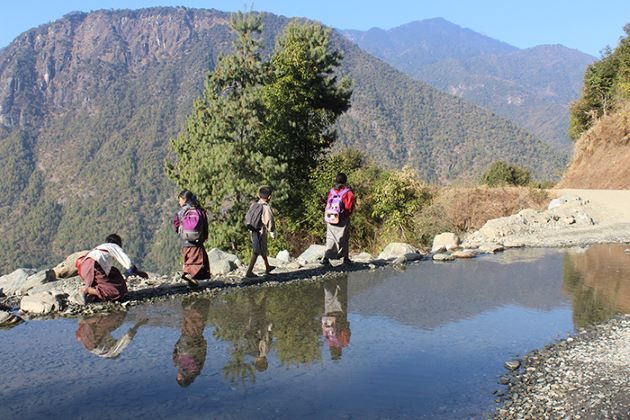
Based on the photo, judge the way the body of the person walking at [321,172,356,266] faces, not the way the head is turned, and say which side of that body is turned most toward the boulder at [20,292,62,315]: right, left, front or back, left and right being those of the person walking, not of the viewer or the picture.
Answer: back

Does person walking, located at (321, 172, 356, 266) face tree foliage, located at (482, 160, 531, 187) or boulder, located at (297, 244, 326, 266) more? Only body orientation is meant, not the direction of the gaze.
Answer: the tree foliage

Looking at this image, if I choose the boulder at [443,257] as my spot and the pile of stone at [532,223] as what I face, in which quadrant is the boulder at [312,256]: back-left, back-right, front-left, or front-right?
back-left

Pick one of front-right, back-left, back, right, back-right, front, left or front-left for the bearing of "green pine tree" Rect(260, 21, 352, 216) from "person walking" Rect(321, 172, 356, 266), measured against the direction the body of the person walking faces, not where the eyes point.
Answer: front-left

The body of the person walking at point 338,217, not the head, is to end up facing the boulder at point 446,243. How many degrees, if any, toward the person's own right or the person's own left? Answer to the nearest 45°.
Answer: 0° — they already face it

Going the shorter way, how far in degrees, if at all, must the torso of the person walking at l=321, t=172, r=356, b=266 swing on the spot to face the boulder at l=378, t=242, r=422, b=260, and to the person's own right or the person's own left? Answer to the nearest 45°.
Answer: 0° — they already face it

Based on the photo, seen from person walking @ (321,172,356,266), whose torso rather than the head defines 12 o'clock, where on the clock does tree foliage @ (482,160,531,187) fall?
The tree foliage is roughly at 11 o'clock from the person walking.

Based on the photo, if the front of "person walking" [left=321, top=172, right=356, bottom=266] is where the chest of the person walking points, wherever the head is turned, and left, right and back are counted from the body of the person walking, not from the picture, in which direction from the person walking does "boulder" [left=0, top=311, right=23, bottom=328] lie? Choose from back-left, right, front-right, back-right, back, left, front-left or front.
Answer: back

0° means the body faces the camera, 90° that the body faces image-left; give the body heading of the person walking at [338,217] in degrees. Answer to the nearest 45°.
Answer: approximately 225°
